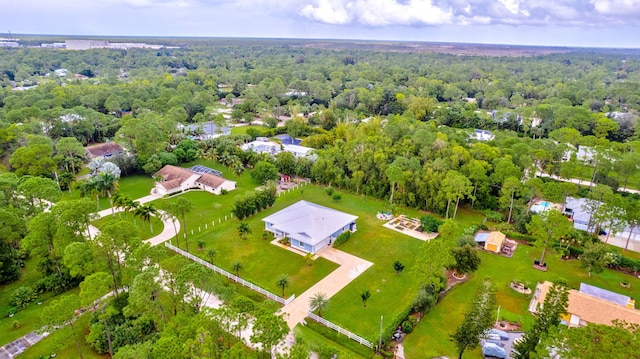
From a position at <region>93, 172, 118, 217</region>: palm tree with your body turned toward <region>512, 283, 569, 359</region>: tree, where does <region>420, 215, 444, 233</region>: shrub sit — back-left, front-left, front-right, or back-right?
front-left

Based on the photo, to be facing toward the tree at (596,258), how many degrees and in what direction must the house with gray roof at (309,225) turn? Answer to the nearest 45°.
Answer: approximately 135° to its left

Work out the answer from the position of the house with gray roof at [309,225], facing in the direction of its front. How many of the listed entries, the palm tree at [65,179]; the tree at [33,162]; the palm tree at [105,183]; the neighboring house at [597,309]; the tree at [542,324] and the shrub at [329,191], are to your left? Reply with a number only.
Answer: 2

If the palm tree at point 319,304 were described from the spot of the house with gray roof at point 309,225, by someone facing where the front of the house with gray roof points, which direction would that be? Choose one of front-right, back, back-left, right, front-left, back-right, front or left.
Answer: front-left

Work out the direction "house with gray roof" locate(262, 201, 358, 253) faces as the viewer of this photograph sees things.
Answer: facing the viewer and to the left of the viewer

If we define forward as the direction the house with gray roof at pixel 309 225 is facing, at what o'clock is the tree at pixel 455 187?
The tree is roughly at 7 o'clock from the house with gray roof.

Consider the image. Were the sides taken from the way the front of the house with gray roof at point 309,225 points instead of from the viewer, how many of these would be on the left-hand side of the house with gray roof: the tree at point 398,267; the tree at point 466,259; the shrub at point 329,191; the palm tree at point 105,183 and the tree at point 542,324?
3

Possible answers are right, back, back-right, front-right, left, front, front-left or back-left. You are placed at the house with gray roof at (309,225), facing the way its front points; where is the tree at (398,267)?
left

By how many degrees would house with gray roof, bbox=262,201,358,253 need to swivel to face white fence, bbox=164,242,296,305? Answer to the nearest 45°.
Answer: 0° — it already faces it

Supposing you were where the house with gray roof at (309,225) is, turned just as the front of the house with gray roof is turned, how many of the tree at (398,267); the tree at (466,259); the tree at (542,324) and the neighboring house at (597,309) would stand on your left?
4

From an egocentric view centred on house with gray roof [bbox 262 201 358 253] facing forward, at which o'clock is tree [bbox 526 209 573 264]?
The tree is roughly at 8 o'clock from the house with gray roof.

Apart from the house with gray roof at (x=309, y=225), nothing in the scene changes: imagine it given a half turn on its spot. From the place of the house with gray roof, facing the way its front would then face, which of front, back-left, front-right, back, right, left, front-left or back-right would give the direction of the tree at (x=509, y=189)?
front-right

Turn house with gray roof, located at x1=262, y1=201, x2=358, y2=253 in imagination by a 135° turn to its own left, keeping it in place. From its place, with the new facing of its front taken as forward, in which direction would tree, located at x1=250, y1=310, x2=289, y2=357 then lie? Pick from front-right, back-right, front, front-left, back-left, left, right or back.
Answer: right

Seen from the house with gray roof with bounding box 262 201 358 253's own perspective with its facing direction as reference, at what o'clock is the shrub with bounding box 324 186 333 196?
The shrub is roughly at 5 o'clock from the house with gray roof.

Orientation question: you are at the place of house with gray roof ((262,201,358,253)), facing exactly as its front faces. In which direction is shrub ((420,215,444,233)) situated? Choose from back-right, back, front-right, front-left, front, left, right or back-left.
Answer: back-left

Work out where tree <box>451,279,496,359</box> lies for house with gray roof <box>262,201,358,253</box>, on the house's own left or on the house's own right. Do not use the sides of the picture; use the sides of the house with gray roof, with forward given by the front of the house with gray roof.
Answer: on the house's own left

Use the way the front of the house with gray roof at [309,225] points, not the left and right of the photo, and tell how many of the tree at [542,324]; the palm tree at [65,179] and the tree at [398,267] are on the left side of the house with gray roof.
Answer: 2

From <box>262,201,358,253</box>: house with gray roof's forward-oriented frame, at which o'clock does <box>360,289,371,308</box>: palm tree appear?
The palm tree is roughly at 10 o'clock from the house with gray roof.

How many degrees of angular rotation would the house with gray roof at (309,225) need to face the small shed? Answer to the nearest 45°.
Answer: approximately 135° to its left
